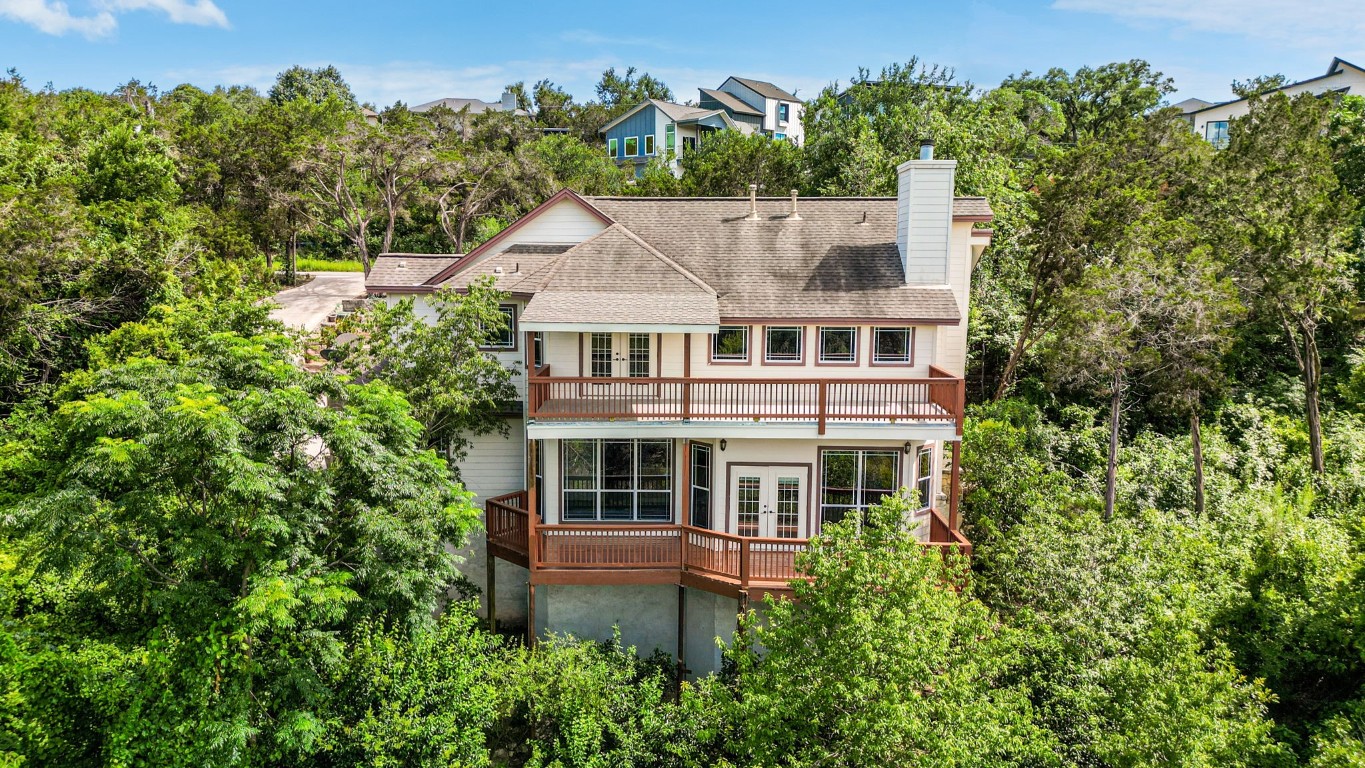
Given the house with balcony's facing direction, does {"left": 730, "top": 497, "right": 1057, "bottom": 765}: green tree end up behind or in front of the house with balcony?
in front

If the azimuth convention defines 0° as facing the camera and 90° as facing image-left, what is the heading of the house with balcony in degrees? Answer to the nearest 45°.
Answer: approximately 0°

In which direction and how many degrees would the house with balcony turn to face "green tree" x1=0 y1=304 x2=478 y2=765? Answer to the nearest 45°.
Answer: approximately 45° to its right

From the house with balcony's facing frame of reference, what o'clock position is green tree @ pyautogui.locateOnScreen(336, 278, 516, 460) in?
The green tree is roughly at 3 o'clock from the house with balcony.
